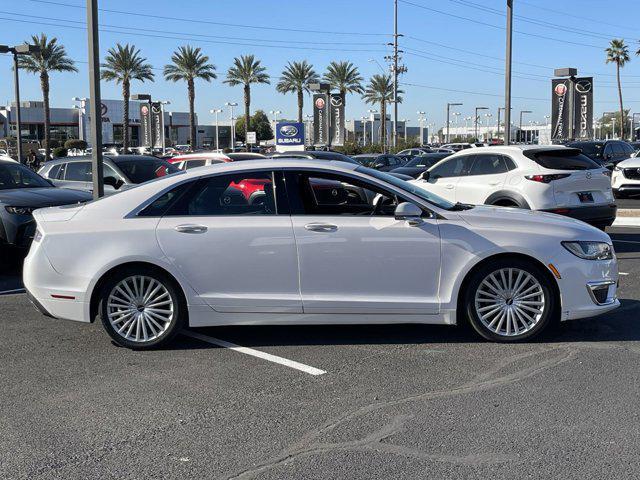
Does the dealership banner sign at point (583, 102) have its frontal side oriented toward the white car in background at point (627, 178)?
yes

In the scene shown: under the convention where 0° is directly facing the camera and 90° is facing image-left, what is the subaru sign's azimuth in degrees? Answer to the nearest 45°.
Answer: approximately 0°

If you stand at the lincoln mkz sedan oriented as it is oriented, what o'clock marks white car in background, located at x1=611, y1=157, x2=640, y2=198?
The white car in background is roughly at 10 o'clock from the lincoln mkz sedan.

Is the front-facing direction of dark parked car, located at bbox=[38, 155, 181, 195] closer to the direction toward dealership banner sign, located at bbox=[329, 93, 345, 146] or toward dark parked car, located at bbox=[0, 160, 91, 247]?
the dark parked car

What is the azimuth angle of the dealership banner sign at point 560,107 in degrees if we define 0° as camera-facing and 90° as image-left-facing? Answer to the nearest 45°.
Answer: approximately 0°

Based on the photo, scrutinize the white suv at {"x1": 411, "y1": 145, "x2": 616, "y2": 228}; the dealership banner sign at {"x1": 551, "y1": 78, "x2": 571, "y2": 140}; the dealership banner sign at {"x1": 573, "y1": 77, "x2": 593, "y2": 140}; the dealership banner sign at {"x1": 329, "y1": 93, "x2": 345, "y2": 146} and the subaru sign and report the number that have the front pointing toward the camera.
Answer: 4

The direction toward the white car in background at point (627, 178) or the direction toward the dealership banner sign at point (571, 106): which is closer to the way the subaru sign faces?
the white car in background

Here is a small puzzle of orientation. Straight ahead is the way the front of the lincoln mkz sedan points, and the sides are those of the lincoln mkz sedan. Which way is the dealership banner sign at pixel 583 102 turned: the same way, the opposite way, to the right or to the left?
to the right

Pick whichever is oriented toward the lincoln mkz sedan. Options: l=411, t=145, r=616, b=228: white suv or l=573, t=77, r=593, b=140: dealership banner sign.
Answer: the dealership banner sign

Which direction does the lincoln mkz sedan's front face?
to the viewer's right
